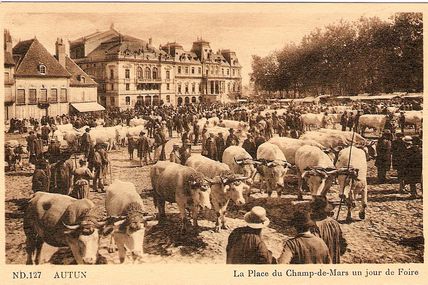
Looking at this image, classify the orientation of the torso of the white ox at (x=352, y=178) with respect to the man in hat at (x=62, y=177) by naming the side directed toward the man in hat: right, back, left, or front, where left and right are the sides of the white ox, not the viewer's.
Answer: right

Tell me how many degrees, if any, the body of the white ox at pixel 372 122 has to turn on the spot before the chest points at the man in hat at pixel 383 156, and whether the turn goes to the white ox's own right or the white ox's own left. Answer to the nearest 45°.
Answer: approximately 90° to the white ox's own right

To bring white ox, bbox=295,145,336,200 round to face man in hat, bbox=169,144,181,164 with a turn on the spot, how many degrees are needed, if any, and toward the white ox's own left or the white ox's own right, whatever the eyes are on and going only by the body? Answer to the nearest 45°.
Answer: approximately 135° to the white ox's own right

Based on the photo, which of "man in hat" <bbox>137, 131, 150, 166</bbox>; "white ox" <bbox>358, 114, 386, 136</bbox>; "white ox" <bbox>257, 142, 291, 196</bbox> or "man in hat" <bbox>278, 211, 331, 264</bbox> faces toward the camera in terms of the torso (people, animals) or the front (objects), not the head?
"white ox" <bbox>257, 142, 291, 196</bbox>

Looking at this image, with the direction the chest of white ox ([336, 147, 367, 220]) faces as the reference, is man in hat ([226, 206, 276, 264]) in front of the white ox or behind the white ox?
in front

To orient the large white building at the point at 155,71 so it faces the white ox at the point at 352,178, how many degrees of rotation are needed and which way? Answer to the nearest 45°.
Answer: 0° — it already faces it

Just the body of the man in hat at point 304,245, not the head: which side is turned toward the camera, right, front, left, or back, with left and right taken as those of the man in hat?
back

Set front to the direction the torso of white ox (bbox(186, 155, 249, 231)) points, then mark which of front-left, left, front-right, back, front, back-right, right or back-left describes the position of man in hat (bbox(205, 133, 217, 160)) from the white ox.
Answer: back-left

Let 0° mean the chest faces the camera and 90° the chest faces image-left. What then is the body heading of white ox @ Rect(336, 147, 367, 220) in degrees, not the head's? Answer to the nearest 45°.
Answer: approximately 0°

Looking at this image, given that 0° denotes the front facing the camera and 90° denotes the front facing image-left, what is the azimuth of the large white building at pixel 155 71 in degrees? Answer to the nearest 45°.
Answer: approximately 315°
